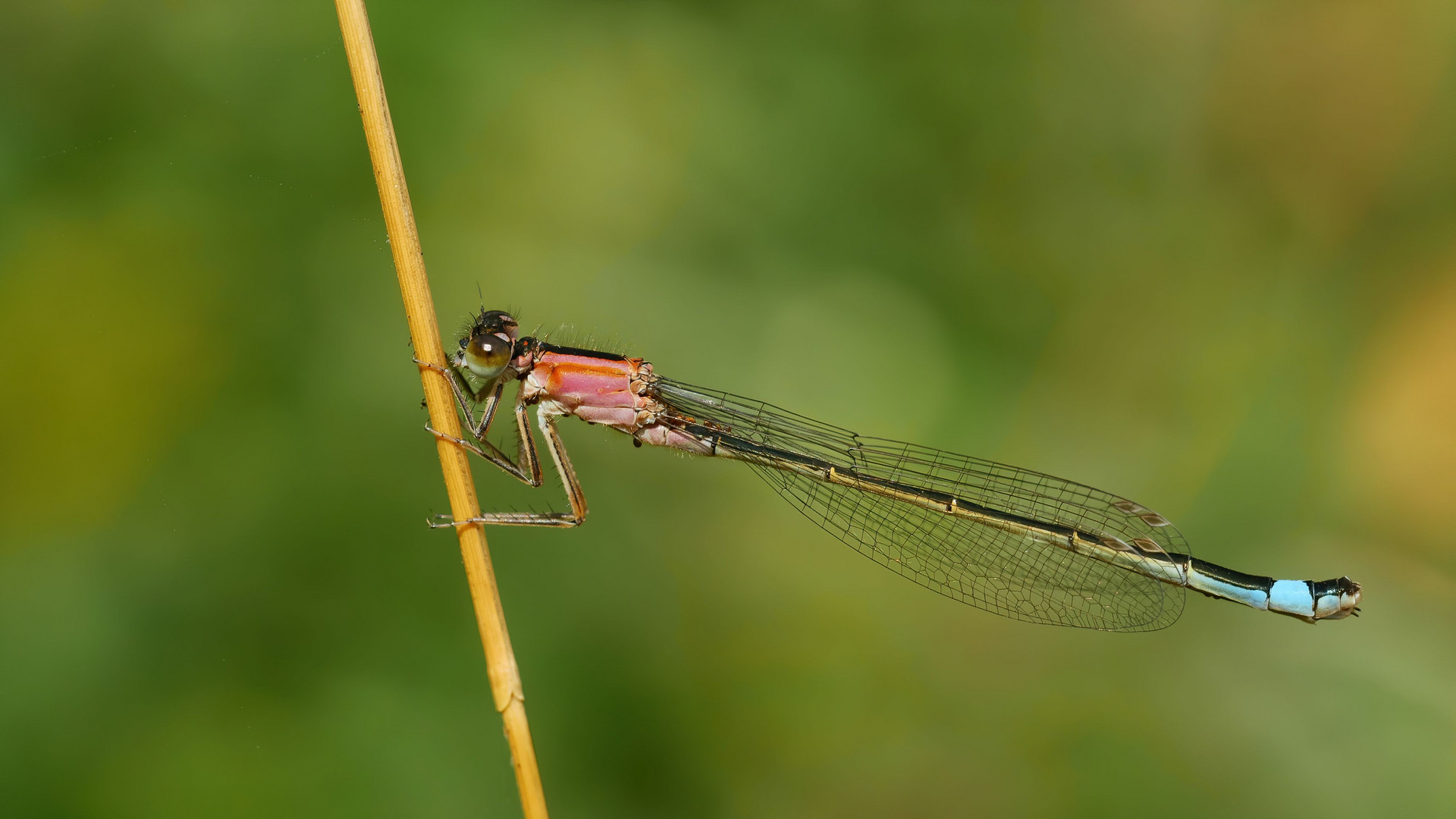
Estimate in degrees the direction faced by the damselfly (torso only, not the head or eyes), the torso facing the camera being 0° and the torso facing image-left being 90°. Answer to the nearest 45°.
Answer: approximately 90°
